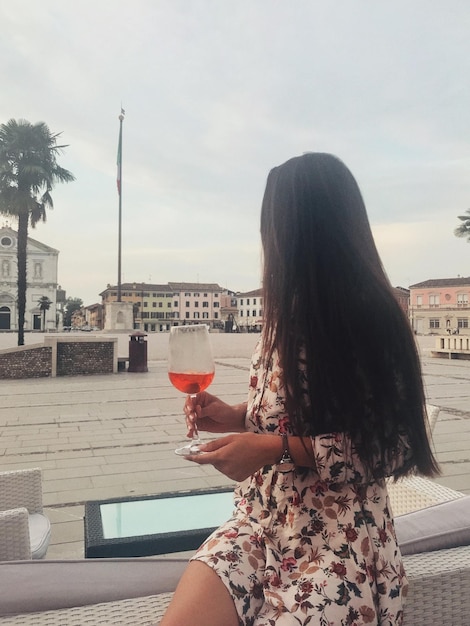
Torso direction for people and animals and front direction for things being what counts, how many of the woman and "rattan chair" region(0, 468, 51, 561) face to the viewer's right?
1

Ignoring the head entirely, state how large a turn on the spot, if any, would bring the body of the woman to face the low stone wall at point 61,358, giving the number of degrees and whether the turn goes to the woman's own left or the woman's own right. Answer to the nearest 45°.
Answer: approximately 45° to the woman's own right

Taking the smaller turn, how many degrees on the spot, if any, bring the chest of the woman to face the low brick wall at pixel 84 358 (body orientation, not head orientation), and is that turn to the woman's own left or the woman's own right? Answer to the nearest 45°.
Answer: approximately 45° to the woman's own right

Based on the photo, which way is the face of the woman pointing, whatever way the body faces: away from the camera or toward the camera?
away from the camera

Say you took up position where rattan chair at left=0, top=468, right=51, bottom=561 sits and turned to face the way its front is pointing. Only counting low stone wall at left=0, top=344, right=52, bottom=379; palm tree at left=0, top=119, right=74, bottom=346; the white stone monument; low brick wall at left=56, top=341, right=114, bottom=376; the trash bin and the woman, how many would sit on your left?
5

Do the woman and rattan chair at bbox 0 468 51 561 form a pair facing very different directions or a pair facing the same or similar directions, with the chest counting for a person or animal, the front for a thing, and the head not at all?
very different directions

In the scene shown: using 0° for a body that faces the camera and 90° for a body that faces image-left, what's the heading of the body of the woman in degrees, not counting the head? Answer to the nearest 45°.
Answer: approximately 90°

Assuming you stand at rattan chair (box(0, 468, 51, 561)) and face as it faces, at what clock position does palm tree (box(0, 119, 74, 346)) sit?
The palm tree is roughly at 9 o'clock from the rattan chair.

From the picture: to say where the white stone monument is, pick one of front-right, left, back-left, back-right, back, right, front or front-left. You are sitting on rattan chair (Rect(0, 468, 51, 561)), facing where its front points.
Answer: left

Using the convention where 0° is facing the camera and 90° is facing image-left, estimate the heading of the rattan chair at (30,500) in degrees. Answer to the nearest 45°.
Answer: approximately 270°

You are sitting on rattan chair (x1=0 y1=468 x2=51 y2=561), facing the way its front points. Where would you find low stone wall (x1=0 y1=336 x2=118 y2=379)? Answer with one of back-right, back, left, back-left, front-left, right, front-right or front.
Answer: left

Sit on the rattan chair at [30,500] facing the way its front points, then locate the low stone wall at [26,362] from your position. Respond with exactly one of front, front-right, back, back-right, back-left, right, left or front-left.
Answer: left
